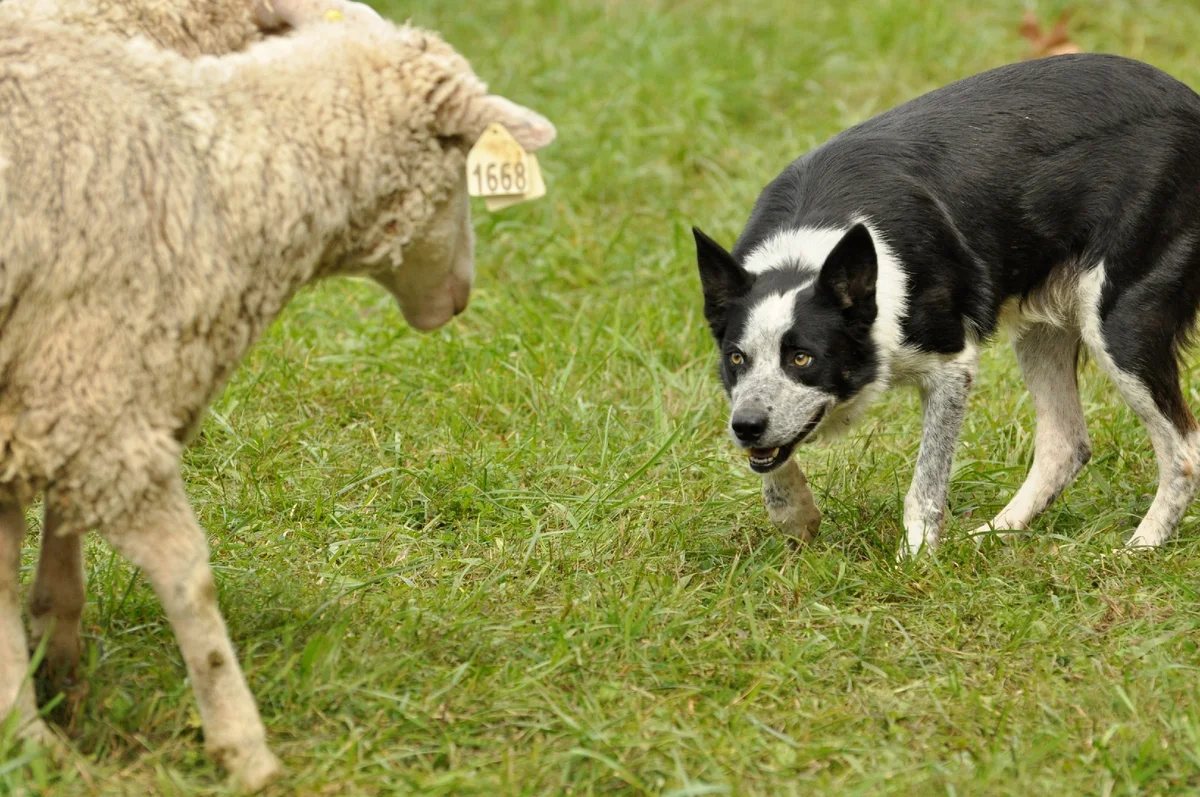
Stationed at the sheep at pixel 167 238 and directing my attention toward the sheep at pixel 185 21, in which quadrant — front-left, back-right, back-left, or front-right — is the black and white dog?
front-right

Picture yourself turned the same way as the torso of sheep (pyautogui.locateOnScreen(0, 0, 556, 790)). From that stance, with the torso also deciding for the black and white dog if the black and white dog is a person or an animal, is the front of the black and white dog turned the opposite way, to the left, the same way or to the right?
the opposite way

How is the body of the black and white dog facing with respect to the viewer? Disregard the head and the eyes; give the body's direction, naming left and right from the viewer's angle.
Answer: facing the viewer and to the left of the viewer

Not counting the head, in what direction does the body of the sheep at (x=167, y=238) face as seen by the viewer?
to the viewer's right

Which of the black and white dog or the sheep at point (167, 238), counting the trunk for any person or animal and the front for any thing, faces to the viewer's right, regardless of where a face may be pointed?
the sheep

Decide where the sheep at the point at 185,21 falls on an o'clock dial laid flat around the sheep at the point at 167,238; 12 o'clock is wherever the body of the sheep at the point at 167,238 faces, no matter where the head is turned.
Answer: the sheep at the point at 185,21 is roughly at 9 o'clock from the sheep at the point at 167,238.

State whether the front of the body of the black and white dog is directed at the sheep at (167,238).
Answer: yes
